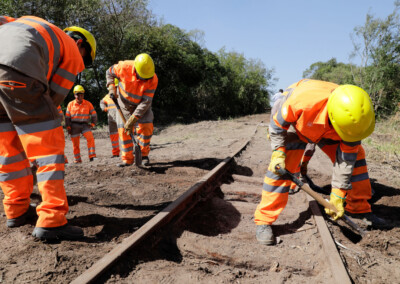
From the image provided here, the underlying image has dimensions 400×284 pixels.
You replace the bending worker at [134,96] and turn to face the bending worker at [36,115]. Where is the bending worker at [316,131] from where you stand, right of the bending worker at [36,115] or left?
left

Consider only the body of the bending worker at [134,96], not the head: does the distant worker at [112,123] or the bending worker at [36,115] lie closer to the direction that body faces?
the bending worker

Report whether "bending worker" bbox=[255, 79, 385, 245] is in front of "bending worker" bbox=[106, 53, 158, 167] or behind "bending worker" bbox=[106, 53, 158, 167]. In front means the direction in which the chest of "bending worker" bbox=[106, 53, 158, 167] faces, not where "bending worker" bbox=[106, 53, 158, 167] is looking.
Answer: in front

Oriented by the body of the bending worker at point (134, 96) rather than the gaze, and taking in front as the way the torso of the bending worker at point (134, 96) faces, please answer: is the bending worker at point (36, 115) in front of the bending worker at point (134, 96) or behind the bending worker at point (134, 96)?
in front

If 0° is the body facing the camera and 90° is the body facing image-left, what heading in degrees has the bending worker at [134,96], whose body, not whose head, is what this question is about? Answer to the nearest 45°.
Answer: approximately 0°
